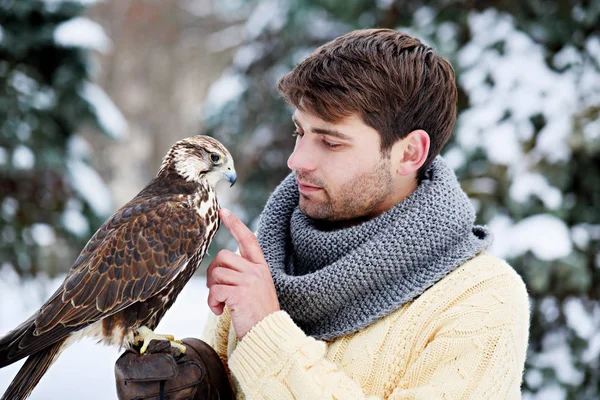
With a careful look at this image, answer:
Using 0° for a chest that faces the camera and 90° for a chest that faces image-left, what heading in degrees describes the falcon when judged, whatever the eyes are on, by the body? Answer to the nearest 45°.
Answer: approximately 270°

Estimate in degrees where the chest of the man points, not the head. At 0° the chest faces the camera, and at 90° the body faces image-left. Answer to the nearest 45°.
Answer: approximately 45°
